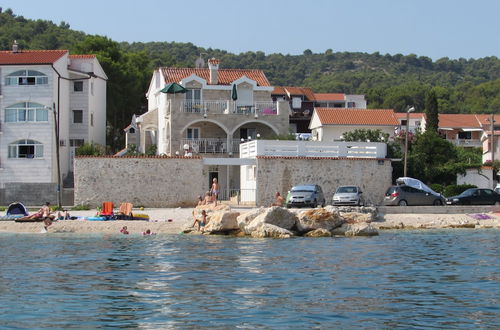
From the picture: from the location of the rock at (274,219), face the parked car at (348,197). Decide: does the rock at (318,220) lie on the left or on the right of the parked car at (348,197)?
right

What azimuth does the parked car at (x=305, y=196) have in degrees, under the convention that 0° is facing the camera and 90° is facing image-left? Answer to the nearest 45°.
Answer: approximately 45°

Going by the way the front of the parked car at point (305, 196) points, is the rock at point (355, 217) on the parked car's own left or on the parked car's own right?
on the parked car's own left

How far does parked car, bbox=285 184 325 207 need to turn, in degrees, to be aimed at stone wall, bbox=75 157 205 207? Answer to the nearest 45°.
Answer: approximately 45° to its right

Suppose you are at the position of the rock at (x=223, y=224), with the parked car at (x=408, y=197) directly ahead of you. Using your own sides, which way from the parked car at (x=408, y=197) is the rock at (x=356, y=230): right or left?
right

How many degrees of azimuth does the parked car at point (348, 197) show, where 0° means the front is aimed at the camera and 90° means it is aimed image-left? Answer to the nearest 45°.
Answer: approximately 45°

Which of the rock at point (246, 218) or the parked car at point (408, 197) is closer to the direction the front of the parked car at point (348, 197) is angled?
the rock

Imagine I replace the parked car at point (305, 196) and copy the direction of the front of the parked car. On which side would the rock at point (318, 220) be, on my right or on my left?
on my left

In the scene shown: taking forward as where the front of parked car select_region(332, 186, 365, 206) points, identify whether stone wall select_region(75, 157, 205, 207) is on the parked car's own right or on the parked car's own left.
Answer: on the parked car's own right

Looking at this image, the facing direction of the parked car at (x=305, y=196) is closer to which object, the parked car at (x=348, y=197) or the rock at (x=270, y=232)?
the rock
